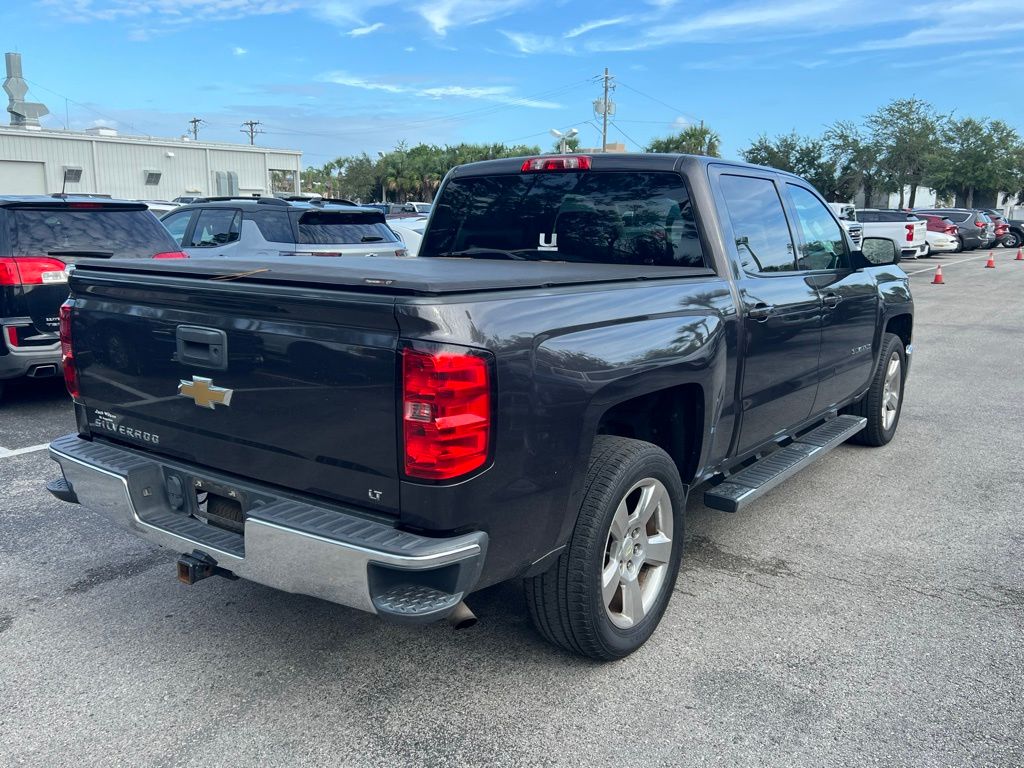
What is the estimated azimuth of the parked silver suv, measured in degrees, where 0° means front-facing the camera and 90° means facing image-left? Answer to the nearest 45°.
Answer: approximately 135°

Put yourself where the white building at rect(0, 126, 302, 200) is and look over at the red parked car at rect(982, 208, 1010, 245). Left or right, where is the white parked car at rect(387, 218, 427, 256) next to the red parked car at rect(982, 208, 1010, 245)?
right

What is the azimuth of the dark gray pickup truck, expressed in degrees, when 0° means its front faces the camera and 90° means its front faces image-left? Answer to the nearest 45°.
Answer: approximately 225°

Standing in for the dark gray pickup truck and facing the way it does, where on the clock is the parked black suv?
The parked black suv is roughly at 9 o'clock from the dark gray pickup truck.

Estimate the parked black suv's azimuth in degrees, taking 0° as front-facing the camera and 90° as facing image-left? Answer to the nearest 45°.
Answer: approximately 225°

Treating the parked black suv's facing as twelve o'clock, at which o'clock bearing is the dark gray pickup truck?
The dark gray pickup truck is roughly at 4 o'clock from the parked black suv.

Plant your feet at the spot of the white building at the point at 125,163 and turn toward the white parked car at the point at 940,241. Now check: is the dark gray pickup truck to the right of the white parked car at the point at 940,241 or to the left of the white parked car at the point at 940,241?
right

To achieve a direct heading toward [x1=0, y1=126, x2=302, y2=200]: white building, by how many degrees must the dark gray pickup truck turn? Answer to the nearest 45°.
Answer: approximately 90° to its left

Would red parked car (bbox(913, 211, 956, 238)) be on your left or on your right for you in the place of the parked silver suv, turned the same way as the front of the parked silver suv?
on your right

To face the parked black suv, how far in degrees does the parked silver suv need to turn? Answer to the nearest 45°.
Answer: approximately 90° to its left

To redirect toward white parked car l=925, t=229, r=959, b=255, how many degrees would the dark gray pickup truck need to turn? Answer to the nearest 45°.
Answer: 0° — it already faces it

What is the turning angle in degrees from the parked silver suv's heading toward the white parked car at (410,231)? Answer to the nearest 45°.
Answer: approximately 45° to its right
